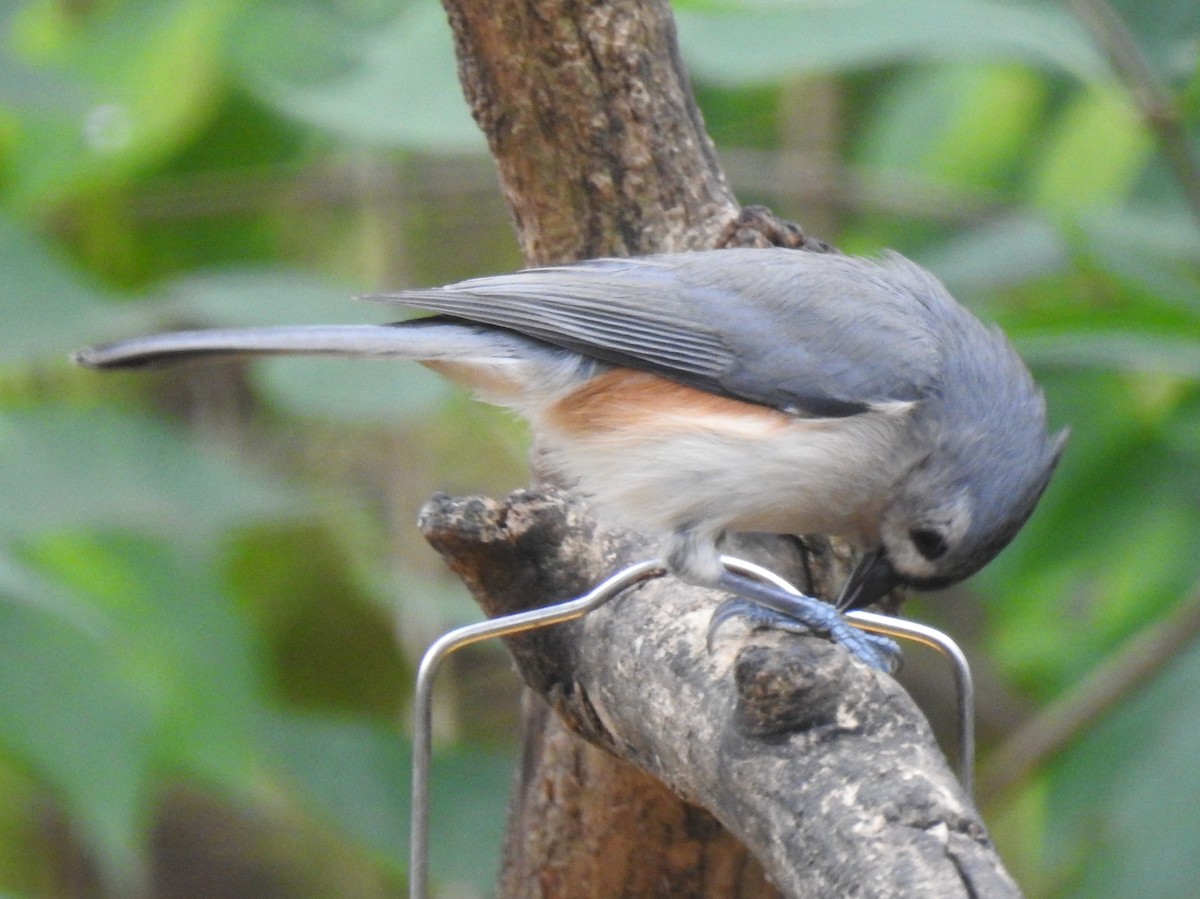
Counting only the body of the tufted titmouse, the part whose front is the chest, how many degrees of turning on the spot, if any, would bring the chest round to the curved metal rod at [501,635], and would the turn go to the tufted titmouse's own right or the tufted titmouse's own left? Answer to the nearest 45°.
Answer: approximately 135° to the tufted titmouse's own right

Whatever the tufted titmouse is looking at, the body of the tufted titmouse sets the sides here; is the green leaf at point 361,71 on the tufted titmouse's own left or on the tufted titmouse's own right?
on the tufted titmouse's own left

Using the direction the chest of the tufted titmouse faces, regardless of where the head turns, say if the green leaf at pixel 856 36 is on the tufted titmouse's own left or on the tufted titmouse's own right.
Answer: on the tufted titmouse's own left

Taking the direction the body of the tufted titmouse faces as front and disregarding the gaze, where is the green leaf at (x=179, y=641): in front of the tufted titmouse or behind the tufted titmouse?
behind

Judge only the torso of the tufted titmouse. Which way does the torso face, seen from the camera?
to the viewer's right

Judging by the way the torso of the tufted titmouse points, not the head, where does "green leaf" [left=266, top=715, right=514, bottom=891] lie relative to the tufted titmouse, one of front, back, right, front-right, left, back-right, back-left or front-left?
back-left

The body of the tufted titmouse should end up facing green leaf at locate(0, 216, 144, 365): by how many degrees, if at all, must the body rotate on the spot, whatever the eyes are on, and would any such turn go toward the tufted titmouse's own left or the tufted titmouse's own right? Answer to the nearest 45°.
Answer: approximately 135° to the tufted titmouse's own left
